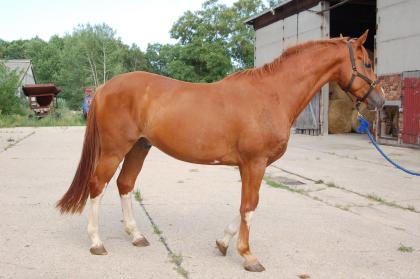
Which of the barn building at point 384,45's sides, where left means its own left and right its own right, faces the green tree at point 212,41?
right

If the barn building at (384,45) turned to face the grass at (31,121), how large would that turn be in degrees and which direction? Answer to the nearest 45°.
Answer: approximately 45° to its right

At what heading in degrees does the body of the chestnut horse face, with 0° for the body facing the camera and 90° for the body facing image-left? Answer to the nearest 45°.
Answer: approximately 270°

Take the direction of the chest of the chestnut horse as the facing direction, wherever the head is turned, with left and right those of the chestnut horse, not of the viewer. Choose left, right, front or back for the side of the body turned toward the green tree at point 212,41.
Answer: left

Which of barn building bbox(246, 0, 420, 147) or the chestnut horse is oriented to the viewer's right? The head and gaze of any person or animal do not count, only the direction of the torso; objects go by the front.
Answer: the chestnut horse

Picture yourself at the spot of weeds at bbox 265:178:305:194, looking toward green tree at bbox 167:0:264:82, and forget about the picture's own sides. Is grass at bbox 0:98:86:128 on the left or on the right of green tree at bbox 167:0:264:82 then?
left

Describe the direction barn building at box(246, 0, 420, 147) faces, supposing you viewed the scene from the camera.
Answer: facing the viewer and to the left of the viewer

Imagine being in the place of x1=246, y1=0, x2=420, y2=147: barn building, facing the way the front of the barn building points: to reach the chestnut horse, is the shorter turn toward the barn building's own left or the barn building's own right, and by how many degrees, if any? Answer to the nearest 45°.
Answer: approximately 45° to the barn building's own left

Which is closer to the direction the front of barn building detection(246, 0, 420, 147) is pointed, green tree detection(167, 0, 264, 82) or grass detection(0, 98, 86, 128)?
the grass

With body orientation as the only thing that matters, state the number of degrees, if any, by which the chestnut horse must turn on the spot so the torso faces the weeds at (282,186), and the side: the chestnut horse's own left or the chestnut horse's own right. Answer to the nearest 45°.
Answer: approximately 90° to the chestnut horse's own left

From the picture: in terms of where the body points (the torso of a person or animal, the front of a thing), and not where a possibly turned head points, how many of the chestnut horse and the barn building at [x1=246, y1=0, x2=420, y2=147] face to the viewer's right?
1

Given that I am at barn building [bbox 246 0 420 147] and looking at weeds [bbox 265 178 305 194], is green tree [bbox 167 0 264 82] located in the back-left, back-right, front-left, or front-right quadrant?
back-right
